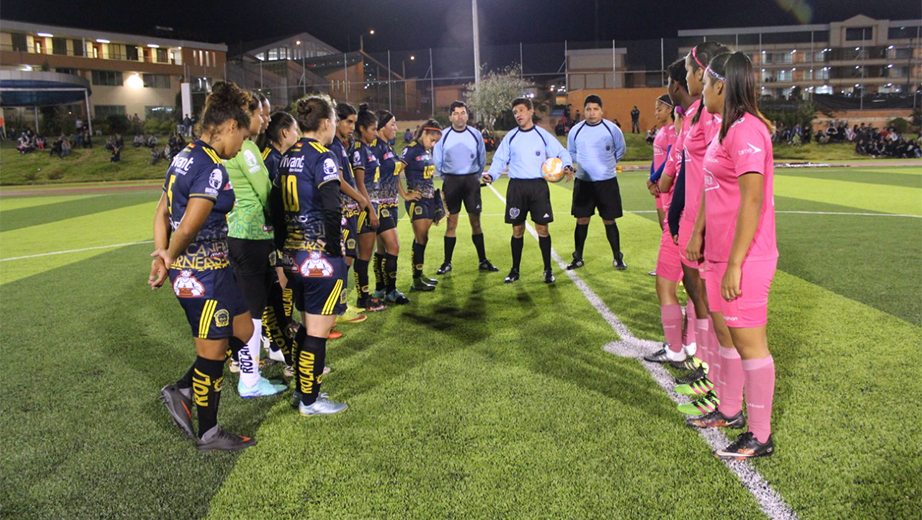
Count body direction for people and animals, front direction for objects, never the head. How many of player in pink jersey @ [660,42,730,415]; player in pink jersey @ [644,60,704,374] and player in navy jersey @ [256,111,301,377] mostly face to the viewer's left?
2

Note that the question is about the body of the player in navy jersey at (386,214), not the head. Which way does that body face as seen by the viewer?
to the viewer's right

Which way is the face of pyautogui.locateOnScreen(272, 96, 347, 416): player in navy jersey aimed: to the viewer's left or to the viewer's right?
to the viewer's right

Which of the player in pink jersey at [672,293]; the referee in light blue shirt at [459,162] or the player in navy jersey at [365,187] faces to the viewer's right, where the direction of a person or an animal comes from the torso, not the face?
the player in navy jersey

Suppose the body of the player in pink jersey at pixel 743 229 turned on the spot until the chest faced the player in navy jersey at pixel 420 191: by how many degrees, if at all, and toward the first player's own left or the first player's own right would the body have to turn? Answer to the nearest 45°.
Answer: approximately 45° to the first player's own right

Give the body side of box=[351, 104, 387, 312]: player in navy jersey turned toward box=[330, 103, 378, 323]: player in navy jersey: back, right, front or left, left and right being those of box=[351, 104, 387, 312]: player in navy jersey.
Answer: right

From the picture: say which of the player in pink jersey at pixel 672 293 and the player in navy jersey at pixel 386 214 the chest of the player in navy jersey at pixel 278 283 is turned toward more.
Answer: the player in pink jersey

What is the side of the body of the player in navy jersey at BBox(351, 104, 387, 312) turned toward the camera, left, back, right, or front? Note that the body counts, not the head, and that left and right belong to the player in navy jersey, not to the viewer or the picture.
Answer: right

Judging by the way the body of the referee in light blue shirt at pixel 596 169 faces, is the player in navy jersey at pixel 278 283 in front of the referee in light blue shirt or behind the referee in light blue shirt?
in front

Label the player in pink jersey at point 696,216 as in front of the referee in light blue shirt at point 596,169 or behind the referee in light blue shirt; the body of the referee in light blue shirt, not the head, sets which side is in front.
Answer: in front

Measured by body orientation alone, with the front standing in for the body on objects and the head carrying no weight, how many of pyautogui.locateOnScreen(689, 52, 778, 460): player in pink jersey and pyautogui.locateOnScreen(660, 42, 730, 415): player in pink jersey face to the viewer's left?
2

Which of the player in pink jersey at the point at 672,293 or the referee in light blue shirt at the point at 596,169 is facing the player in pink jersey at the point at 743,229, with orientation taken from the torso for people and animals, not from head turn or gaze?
the referee in light blue shirt
